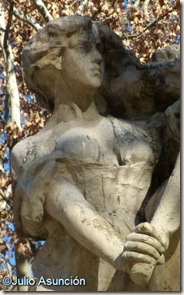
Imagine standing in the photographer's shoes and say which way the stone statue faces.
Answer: facing the viewer and to the right of the viewer
